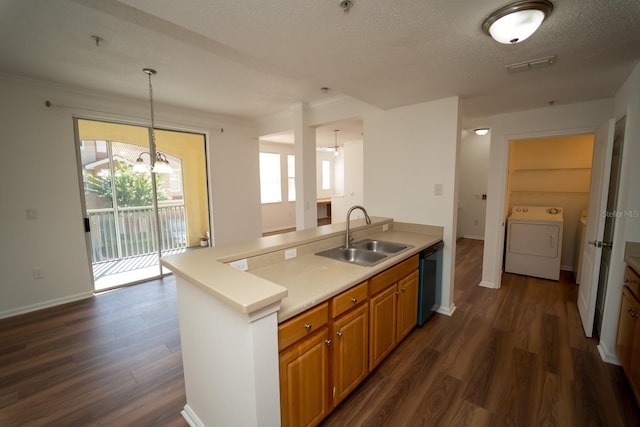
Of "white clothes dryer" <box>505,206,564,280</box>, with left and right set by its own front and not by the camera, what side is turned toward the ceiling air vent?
front

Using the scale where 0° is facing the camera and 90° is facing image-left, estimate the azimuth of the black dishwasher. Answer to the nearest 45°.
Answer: approximately 315°

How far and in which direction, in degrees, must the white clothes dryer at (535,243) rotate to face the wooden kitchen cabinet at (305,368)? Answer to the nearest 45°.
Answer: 0° — it already faces it

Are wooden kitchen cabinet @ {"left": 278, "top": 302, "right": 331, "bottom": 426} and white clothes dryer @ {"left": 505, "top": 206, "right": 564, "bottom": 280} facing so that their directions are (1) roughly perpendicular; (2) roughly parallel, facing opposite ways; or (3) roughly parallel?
roughly perpendicular

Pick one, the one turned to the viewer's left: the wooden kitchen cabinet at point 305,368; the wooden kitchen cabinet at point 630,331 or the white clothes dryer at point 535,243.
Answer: the wooden kitchen cabinet at point 630,331

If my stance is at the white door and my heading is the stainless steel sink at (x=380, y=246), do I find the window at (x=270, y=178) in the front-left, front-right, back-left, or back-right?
front-right

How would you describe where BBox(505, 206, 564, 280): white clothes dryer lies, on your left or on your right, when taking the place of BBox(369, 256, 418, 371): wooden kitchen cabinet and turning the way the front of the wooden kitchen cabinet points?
on your left

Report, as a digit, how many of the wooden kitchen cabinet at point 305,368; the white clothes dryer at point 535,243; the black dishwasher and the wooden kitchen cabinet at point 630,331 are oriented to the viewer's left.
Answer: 1

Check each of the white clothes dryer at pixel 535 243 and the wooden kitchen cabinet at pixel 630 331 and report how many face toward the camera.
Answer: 1

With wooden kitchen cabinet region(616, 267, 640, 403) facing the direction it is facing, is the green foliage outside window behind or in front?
in front

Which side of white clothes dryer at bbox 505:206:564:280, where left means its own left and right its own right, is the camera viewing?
front

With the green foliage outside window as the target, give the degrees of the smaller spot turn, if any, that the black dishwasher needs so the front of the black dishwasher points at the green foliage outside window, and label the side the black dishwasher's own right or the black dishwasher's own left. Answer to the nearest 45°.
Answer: approximately 135° to the black dishwasher's own right

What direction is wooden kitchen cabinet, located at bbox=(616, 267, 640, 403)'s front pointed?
to the viewer's left

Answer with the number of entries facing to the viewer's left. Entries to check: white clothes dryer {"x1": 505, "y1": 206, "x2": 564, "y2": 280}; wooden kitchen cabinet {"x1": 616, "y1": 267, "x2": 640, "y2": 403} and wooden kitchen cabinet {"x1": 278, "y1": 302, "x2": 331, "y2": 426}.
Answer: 1

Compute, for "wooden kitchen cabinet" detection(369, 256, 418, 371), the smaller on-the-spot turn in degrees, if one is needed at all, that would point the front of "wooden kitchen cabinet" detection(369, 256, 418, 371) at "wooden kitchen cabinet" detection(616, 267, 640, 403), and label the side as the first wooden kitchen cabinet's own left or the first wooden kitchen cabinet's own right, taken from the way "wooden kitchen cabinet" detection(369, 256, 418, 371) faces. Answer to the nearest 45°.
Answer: approximately 45° to the first wooden kitchen cabinet's own left
